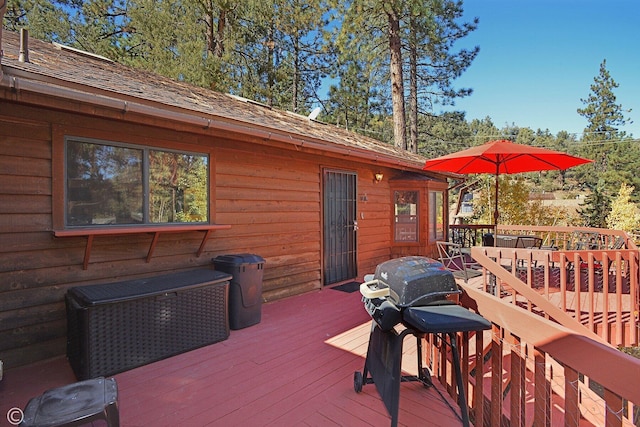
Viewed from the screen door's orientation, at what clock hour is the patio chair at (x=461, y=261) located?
The patio chair is roughly at 11 o'clock from the screen door.

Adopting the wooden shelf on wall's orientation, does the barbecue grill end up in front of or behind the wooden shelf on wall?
in front

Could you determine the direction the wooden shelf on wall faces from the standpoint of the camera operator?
facing the viewer and to the right of the viewer

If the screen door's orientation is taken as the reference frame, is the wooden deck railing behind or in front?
in front

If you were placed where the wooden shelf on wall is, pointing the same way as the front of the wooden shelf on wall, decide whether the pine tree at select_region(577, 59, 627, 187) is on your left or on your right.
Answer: on your left

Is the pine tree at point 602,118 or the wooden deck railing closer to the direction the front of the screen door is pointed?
the wooden deck railing

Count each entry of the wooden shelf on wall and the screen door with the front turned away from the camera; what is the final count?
0

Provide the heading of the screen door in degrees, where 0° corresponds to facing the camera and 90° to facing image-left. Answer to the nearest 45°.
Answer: approximately 315°

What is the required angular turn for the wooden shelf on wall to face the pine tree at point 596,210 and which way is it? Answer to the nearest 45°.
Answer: approximately 45° to its left
